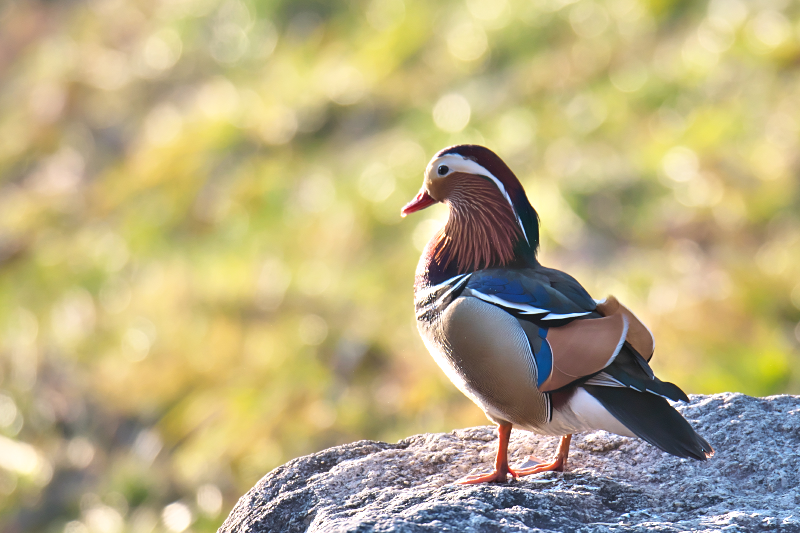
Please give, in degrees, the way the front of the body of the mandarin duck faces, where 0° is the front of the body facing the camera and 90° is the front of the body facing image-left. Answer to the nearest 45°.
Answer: approximately 90°
